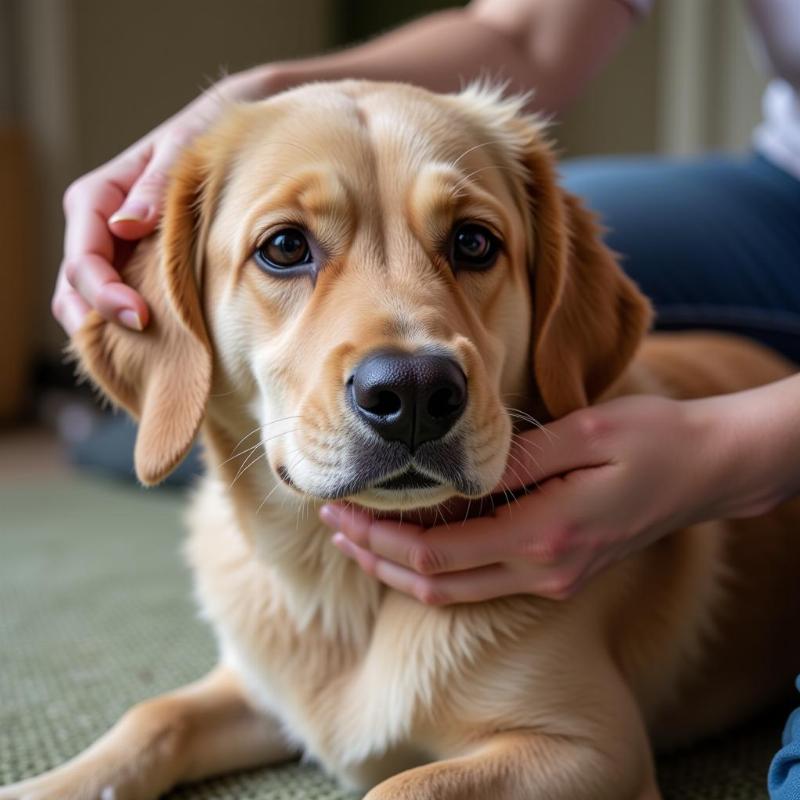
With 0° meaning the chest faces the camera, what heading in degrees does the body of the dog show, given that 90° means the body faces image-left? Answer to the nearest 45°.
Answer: approximately 45°
